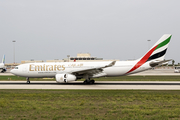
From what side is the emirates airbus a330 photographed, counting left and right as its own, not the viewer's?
left
